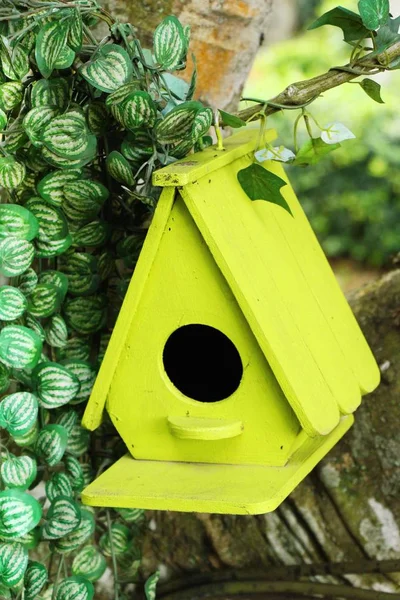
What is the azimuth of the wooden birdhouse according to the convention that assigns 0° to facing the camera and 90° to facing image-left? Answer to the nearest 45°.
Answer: approximately 45°
